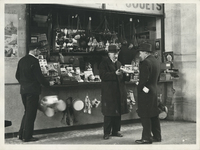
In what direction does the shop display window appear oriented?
toward the camera

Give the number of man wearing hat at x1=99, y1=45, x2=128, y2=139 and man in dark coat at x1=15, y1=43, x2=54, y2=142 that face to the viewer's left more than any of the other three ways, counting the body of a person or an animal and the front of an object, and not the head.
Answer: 0

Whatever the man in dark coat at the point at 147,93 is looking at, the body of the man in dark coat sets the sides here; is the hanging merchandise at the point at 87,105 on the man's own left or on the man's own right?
on the man's own right

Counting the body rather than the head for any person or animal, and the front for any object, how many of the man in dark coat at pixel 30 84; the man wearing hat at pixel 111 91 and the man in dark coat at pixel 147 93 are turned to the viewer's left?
1

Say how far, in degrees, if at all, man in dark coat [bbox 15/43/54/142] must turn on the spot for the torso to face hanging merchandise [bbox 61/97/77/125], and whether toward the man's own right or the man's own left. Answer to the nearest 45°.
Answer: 0° — they already face it

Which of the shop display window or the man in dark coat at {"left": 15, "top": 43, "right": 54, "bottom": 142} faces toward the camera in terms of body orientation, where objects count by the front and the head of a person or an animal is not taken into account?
the shop display window

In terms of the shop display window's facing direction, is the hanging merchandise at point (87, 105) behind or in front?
in front

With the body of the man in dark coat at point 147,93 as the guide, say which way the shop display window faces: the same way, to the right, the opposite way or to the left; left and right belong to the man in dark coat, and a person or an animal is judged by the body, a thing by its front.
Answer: to the left

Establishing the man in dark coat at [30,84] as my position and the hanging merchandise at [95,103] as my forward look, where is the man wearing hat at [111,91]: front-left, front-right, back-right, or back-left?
front-right

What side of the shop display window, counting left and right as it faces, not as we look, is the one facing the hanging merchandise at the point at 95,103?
front

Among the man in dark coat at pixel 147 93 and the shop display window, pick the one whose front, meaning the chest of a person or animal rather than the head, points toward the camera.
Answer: the shop display window

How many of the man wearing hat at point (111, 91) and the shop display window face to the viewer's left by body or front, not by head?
0

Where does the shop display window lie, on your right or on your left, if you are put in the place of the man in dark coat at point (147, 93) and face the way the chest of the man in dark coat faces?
on your right

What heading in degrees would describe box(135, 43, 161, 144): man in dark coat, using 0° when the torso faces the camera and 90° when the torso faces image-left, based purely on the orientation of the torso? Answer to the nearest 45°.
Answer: approximately 90°
